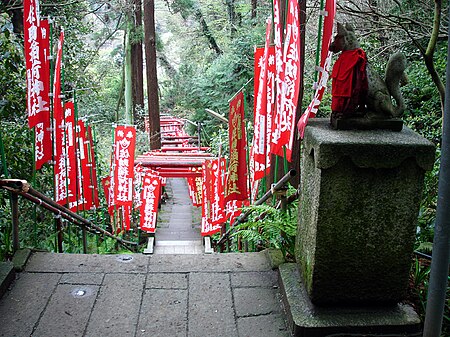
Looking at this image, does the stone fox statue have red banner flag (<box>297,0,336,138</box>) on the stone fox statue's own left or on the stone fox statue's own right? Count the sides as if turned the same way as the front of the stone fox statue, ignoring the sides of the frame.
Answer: on the stone fox statue's own right

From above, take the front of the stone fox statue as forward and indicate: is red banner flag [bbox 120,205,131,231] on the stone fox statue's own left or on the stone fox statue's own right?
on the stone fox statue's own right

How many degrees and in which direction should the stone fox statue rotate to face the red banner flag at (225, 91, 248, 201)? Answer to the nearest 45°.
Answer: approximately 45° to its right

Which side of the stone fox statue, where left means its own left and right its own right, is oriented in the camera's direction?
left

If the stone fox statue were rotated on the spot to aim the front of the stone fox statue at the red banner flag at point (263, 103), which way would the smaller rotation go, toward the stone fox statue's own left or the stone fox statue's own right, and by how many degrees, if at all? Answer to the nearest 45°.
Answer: approximately 45° to the stone fox statue's own right

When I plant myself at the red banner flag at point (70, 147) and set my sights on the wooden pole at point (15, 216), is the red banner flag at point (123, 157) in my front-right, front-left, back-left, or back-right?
back-left

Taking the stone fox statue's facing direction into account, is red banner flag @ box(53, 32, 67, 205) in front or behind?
in front

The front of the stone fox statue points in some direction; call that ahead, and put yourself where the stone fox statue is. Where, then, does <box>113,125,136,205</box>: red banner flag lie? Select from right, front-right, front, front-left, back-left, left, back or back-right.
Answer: front-right

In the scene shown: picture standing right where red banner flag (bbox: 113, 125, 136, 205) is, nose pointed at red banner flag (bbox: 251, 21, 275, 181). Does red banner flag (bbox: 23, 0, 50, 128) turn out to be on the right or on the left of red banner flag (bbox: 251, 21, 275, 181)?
right

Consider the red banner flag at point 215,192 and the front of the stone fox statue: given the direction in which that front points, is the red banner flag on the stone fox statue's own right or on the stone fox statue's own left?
on the stone fox statue's own right

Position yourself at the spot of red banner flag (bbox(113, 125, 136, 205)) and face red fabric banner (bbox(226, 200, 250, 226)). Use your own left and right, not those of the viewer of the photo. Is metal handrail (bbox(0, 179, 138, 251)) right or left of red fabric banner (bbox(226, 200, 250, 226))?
right

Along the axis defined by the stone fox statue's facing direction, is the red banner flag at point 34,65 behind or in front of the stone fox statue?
in front
